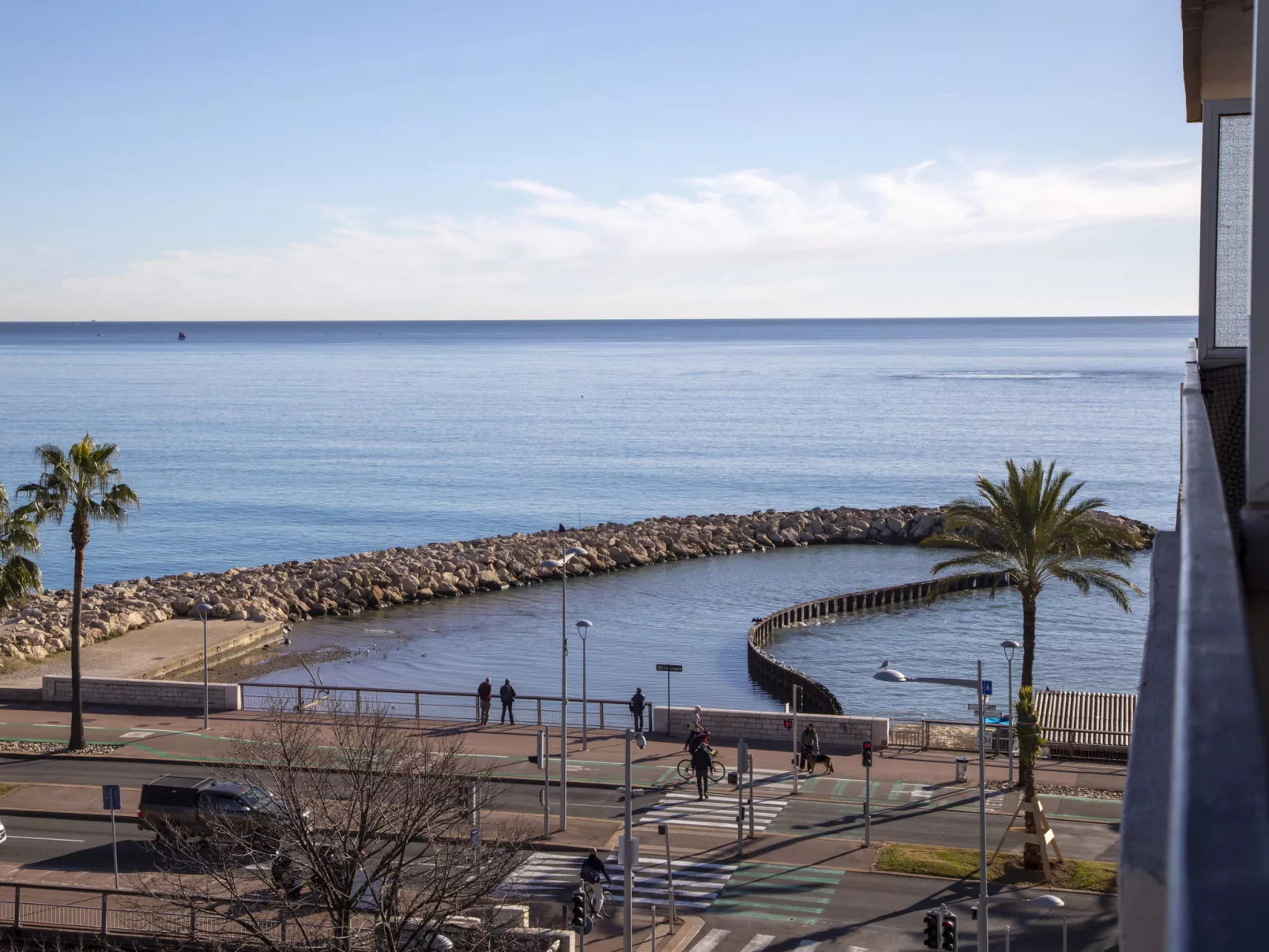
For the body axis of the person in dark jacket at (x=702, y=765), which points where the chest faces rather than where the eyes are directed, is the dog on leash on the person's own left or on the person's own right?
on the person's own right

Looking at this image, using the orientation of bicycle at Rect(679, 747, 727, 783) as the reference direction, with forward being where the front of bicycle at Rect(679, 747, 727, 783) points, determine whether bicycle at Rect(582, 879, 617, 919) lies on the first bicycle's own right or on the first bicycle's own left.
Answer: on the first bicycle's own right

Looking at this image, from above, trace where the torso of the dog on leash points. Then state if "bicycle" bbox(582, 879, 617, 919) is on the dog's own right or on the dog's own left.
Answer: on the dog's own left

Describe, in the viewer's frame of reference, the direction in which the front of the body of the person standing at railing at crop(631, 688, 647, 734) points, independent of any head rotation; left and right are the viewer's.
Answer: facing away from the viewer

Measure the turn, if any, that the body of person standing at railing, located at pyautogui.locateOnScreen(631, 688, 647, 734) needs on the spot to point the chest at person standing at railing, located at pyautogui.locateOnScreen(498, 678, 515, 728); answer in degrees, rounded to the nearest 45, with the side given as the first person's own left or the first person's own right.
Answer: approximately 45° to the first person's own left

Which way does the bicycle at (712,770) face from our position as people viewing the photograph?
facing to the right of the viewer
